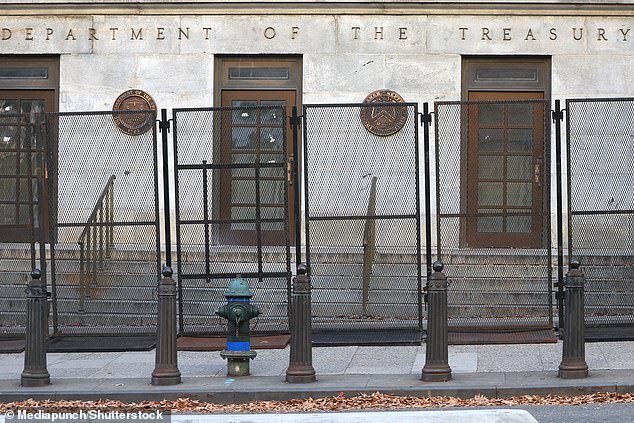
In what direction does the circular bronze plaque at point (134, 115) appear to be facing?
toward the camera

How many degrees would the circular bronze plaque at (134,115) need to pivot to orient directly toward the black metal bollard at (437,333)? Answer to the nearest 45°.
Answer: approximately 45° to its left

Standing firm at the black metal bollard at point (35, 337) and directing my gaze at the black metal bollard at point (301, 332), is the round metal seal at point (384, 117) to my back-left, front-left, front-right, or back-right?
front-left

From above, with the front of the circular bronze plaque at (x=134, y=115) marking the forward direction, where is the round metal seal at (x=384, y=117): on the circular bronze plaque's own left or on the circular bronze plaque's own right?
on the circular bronze plaque's own left

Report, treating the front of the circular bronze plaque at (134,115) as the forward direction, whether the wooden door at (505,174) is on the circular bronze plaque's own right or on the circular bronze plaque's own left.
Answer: on the circular bronze plaque's own left

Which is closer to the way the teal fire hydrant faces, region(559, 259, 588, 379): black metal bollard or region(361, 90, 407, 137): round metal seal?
the black metal bollard

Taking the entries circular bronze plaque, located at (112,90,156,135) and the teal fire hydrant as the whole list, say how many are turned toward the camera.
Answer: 2

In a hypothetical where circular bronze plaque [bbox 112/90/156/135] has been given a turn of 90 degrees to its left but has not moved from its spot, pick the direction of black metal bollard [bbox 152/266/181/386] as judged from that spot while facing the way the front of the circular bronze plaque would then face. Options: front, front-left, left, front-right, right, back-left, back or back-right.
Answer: right

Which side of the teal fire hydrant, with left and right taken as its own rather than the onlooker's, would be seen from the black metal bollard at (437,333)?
left

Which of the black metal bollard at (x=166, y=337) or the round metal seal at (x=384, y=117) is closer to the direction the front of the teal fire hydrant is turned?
the black metal bollard

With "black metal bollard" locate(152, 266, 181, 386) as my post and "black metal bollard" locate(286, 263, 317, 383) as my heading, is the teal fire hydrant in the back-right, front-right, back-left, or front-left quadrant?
front-left

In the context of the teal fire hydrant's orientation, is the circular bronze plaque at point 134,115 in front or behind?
behind

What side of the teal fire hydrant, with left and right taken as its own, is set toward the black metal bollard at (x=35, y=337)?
right

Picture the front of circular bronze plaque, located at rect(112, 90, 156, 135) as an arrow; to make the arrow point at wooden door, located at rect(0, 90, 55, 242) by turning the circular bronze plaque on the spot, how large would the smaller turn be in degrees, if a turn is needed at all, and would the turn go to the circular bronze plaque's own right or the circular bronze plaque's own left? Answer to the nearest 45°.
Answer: approximately 90° to the circular bronze plaque's own right

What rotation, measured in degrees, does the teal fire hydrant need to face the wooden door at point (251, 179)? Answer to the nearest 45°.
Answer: approximately 180°

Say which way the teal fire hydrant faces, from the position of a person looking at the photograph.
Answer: facing the viewer
